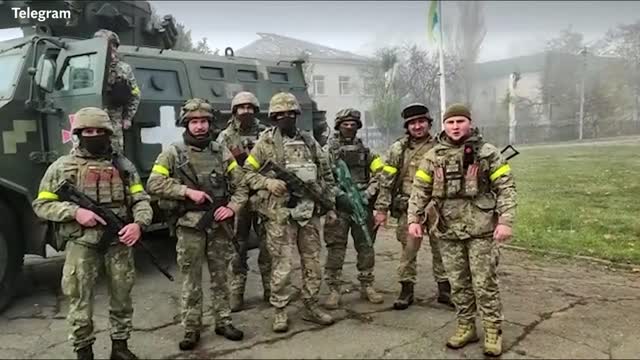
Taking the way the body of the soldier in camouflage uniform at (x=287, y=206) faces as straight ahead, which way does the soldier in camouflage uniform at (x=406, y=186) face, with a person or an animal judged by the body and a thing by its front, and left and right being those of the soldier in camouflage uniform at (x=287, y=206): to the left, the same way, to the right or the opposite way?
the same way

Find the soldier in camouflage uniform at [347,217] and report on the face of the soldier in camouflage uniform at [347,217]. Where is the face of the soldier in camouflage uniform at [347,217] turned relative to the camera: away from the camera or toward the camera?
toward the camera

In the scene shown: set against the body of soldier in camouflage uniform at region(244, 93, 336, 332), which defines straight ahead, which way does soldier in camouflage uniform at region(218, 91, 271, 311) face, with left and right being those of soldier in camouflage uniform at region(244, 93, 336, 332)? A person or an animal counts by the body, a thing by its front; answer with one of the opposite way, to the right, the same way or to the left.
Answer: the same way

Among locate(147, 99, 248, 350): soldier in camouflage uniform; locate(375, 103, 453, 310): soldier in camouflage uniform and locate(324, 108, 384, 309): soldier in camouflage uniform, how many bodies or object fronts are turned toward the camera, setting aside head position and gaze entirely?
3

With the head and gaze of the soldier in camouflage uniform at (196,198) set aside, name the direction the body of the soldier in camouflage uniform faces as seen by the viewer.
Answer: toward the camera

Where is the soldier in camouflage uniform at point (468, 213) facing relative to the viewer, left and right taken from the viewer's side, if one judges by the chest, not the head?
facing the viewer

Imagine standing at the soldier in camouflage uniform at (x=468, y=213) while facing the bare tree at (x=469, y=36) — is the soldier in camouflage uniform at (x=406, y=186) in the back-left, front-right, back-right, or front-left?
front-left

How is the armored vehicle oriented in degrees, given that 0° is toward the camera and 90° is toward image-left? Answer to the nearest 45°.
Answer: approximately 45°

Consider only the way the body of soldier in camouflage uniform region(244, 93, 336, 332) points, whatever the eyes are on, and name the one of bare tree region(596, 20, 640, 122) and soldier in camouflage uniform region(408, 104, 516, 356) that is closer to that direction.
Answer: the soldier in camouflage uniform

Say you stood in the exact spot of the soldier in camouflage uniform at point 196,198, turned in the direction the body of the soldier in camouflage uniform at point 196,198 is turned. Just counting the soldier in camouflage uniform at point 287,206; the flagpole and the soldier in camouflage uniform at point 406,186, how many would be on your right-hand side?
0

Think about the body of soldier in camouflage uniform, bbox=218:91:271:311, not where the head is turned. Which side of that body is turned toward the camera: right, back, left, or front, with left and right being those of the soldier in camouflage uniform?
front

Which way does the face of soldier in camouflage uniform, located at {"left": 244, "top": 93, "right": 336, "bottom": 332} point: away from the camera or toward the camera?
toward the camera
